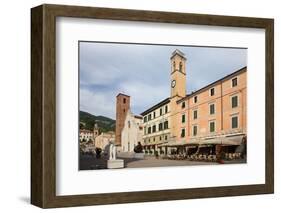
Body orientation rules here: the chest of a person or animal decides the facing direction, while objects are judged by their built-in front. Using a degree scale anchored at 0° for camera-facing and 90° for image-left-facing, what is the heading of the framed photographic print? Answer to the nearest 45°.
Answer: approximately 315°
